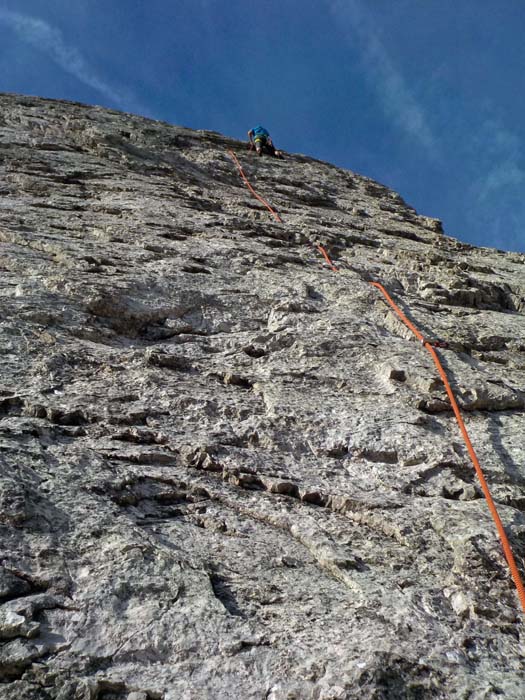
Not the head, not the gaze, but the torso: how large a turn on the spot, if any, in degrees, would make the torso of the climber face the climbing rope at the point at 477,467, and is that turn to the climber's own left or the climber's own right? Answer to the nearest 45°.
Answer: approximately 180°

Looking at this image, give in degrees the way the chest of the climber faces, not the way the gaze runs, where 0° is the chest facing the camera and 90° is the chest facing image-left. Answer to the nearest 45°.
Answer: approximately 180°
